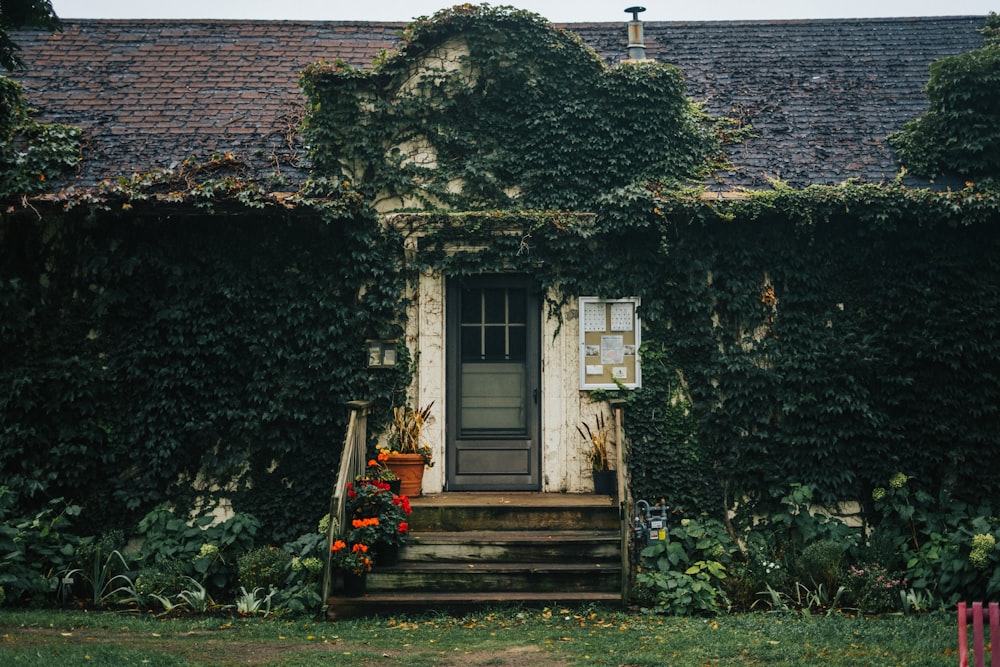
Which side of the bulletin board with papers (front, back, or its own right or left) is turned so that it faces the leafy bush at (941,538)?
left

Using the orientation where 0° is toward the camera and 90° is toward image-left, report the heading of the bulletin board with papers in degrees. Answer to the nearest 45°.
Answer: approximately 0°

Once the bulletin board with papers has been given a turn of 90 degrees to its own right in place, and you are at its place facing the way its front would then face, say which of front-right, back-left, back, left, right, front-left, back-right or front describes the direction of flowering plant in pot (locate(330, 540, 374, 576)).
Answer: front-left

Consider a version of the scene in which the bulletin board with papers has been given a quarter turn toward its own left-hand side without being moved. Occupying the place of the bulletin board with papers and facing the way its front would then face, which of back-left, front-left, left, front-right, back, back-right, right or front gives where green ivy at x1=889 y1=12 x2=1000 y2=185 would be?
front

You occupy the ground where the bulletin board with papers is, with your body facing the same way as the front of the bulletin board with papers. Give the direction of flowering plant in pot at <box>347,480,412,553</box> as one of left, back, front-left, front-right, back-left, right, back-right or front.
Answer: front-right

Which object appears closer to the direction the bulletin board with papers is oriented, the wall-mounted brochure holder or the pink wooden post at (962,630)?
the pink wooden post

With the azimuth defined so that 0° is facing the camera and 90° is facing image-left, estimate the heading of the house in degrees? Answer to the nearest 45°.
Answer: approximately 0°

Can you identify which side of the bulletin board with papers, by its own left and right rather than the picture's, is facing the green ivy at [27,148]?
right
